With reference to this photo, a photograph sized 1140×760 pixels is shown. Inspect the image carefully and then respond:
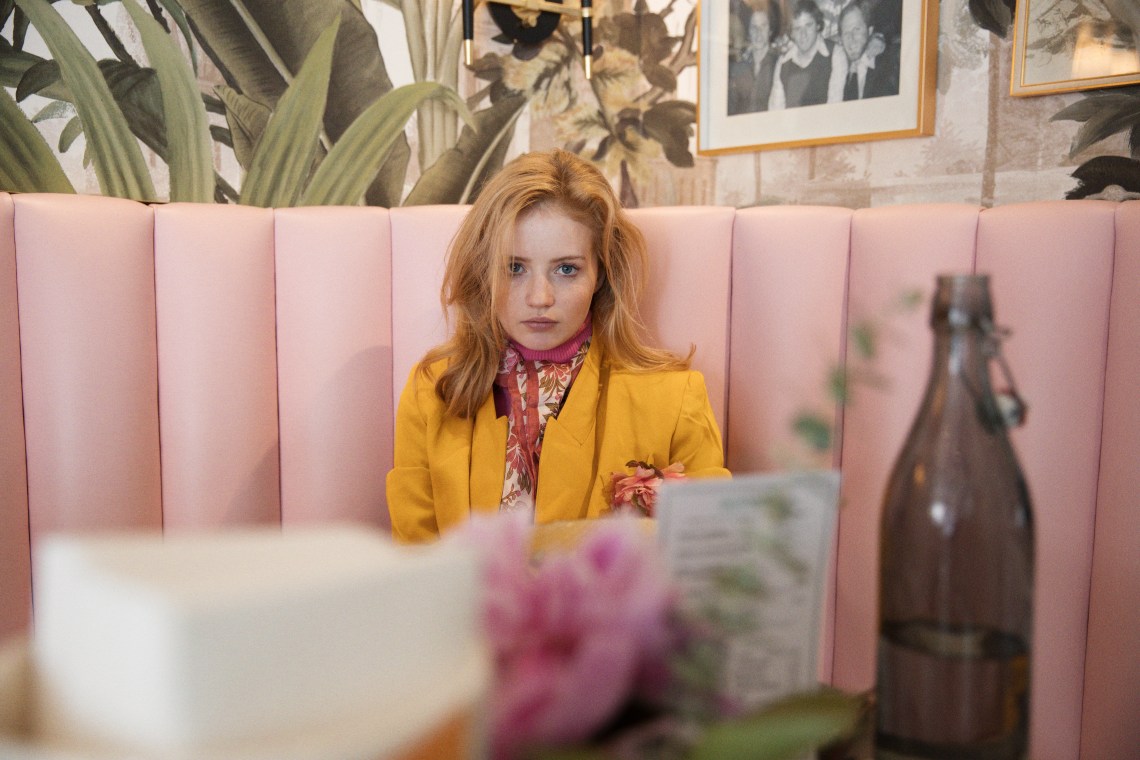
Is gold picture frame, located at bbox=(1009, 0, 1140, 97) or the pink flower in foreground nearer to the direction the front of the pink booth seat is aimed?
the pink flower in foreground

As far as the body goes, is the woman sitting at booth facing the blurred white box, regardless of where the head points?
yes

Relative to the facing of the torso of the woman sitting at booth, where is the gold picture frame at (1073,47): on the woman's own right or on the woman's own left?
on the woman's own left

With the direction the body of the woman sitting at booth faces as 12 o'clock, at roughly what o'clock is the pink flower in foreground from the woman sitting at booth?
The pink flower in foreground is roughly at 12 o'clock from the woman sitting at booth.

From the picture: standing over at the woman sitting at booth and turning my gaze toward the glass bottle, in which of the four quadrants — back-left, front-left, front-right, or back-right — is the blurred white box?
front-right

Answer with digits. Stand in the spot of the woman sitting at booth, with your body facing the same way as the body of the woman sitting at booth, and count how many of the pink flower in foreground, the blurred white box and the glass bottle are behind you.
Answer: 0

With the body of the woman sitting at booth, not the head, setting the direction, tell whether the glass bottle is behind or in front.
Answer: in front

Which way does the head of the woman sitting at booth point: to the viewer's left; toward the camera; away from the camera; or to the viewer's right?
toward the camera

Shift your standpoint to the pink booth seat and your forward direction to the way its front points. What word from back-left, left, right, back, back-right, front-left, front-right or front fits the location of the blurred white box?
front

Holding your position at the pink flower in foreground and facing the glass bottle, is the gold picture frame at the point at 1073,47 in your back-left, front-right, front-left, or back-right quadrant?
front-left

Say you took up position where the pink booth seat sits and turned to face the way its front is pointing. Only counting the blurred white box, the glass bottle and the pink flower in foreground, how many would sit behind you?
0

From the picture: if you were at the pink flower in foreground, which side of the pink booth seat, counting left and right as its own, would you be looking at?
front

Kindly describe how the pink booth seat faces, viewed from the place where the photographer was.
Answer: facing the viewer
